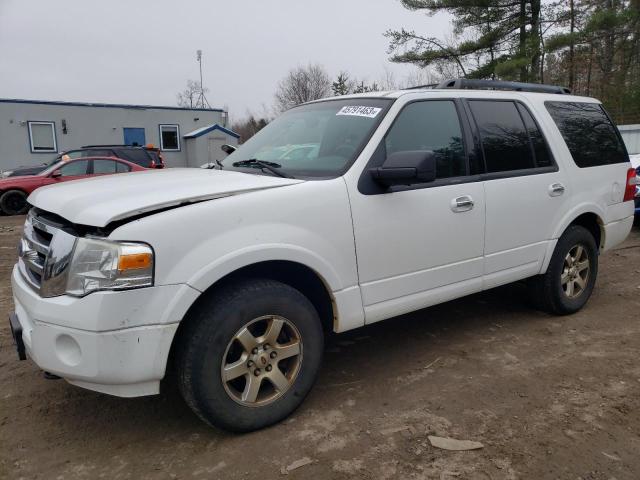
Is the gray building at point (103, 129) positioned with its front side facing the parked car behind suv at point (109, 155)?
yes

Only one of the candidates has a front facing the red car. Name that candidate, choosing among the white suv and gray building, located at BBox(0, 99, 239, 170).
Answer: the gray building

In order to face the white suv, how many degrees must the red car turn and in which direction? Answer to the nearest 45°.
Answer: approximately 90° to its left

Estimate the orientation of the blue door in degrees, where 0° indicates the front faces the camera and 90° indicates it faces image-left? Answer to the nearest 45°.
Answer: approximately 0°

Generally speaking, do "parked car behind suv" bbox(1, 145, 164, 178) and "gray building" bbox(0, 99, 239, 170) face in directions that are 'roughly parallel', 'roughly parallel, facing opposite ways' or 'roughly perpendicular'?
roughly perpendicular

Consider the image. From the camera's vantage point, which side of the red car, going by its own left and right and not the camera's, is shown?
left

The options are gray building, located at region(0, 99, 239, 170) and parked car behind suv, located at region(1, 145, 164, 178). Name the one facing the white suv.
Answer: the gray building

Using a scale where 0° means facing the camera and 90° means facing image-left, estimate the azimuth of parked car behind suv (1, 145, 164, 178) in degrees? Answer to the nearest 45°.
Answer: approximately 90°

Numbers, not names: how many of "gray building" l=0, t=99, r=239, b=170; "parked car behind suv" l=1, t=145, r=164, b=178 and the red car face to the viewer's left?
2

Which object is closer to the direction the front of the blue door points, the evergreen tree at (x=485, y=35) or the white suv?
the white suv

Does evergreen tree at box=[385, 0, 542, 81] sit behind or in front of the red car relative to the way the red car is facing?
behind
